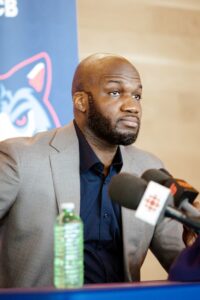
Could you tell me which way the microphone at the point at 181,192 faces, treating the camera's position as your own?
facing to the left of the viewer

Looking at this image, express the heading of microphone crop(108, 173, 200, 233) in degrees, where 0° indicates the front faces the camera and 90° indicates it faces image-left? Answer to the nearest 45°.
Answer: approximately 90°

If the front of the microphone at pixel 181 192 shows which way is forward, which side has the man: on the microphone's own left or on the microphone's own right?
on the microphone's own right

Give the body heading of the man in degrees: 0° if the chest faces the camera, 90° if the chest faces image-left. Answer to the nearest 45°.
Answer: approximately 315°

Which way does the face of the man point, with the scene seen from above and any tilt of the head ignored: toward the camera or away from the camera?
toward the camera

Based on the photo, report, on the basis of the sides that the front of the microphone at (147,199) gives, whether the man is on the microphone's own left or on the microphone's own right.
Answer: on the microphone's own right

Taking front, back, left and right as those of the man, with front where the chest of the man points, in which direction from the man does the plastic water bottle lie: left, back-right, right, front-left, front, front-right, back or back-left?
front-right

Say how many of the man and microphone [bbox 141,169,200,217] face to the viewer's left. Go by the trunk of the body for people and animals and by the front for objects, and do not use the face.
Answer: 1

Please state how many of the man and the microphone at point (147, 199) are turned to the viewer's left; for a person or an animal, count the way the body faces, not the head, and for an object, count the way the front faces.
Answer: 1

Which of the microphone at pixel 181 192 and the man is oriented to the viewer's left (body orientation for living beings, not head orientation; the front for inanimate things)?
the microphone
